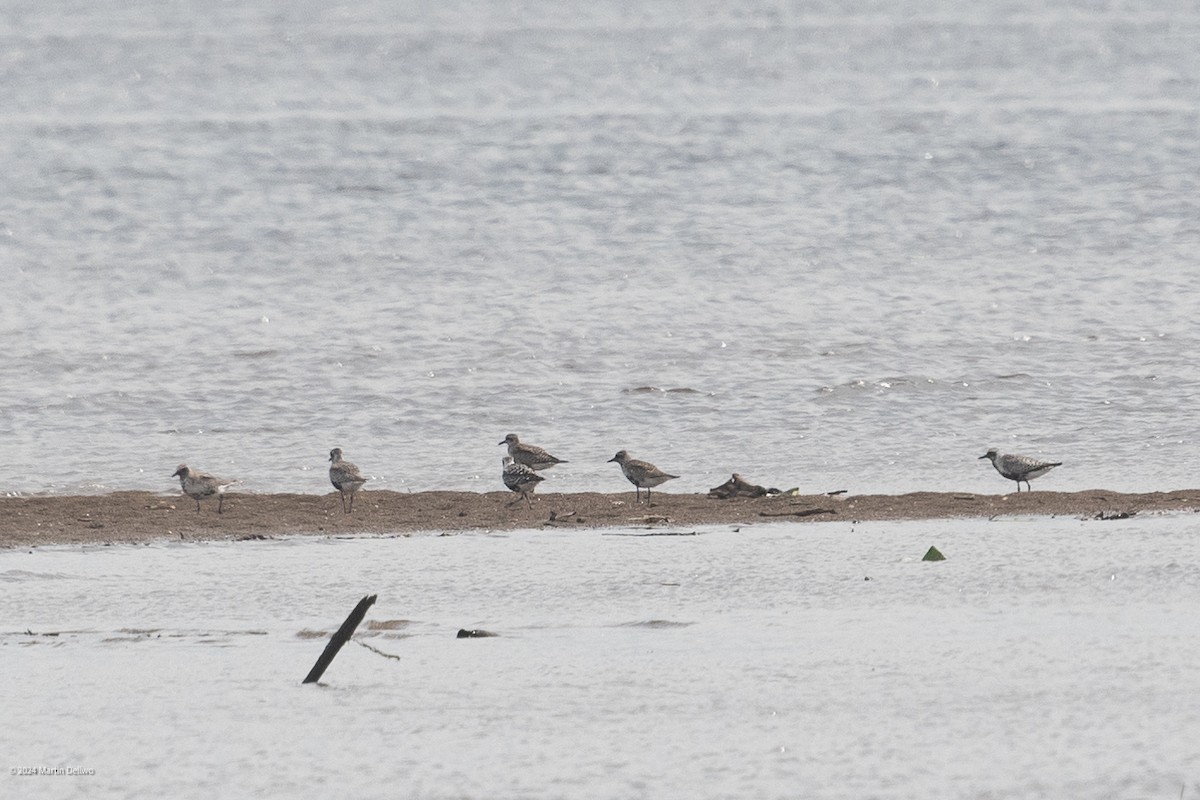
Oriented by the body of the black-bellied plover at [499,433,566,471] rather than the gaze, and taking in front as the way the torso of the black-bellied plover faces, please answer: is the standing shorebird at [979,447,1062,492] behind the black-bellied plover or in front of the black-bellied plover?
behind

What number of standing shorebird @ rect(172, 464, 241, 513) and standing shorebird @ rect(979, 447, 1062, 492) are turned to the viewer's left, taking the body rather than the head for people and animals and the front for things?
2

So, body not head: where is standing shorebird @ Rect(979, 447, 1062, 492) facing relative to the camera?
to the viewer's left

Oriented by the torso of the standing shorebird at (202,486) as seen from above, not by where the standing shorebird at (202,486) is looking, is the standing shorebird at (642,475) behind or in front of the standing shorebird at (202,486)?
behind

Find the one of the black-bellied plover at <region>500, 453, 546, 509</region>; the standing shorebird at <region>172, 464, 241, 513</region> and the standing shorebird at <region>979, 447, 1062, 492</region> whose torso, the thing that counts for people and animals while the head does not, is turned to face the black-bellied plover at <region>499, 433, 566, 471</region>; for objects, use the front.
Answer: the standing shorebird at <region>979, 447, 1062, 492</region>

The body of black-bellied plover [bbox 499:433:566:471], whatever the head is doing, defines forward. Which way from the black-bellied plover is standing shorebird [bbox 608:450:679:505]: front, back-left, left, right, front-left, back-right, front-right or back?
back-left

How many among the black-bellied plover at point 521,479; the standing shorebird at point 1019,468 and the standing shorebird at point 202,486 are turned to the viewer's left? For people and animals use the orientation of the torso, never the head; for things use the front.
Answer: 3

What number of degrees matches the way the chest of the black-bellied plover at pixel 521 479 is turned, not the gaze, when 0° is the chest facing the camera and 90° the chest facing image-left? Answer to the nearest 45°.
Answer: approximately 90°

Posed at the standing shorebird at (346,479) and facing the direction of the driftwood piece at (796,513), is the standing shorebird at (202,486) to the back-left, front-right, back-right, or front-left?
back-right

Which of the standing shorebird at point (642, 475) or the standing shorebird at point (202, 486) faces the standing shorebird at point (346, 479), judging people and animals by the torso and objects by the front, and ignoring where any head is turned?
the standing shorebird at point (642, 475)

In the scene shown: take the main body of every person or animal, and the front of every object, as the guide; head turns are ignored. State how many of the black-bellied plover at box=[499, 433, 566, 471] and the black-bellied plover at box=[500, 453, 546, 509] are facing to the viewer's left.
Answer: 2

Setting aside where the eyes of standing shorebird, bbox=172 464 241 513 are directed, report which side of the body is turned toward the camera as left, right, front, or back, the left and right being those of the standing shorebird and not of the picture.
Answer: left

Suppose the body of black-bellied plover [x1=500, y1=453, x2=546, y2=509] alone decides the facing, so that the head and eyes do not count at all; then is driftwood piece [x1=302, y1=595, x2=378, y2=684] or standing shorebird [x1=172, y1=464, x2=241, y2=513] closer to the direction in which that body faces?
the standing shorebird

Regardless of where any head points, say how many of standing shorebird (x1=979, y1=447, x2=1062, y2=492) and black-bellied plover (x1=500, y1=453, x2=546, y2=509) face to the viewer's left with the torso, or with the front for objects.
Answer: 2

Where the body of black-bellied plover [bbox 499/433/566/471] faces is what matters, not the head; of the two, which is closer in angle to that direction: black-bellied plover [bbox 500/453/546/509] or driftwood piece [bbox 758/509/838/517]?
the black-bellied plover
